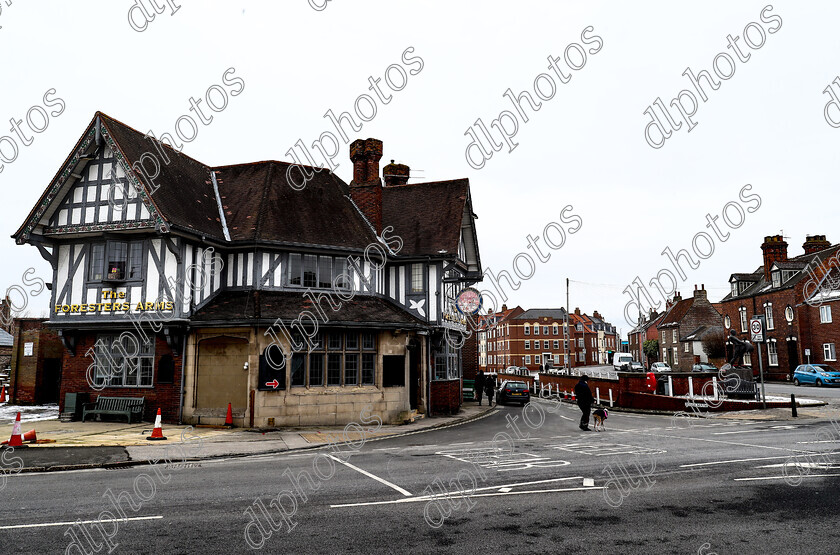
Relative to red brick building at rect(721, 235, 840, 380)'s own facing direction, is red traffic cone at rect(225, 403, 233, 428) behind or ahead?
ahead

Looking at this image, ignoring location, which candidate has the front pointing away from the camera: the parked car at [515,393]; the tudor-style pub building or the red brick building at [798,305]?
the parked car

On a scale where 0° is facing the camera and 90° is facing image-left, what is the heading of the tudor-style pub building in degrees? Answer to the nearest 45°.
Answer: approximately 0°

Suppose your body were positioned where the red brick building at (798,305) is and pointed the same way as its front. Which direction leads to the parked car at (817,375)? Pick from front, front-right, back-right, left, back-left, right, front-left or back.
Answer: front-left

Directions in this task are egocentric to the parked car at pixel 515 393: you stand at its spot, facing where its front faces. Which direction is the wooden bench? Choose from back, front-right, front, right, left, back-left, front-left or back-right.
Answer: back-left

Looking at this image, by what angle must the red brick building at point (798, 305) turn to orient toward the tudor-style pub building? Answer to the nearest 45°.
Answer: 0° — it already faces it

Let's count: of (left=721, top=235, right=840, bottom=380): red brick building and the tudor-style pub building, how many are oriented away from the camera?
0

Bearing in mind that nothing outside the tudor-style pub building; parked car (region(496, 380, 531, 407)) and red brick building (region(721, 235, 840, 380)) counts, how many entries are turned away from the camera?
1

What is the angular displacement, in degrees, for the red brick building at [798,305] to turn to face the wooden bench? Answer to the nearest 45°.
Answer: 0° — it already faces it

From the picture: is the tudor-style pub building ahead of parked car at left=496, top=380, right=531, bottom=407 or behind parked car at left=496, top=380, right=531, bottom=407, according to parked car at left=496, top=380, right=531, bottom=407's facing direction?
behind

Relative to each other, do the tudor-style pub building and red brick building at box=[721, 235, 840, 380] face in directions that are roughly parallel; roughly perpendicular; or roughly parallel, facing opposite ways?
roughly perpendicular

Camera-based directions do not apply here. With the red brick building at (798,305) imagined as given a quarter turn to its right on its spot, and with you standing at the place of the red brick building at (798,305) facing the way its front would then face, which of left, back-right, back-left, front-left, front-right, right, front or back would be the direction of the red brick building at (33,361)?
left
